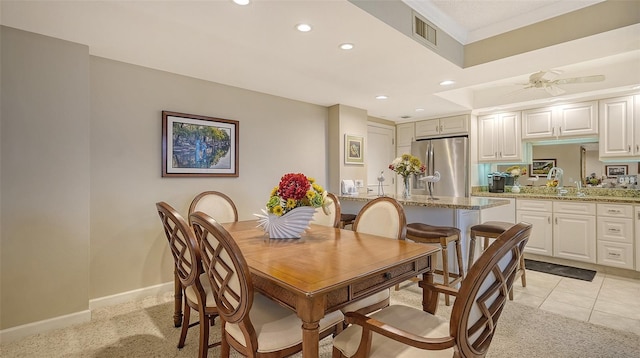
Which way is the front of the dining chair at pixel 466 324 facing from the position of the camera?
facing away from the viewer and to the left of the viewer

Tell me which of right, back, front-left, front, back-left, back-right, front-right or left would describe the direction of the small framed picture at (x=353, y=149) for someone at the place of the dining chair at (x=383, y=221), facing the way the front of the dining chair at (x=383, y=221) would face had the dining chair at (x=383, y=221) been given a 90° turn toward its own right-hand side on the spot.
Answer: front-right

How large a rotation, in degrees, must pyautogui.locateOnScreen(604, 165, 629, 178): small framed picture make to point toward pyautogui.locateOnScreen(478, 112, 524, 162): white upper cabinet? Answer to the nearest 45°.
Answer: approximately 90° to its right

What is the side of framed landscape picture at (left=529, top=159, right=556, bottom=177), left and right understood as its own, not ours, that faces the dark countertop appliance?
right

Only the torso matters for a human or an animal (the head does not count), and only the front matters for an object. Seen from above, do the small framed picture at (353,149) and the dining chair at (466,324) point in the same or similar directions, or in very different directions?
very different directions

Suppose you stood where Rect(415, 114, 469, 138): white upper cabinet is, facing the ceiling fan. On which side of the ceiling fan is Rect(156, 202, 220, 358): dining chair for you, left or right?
right

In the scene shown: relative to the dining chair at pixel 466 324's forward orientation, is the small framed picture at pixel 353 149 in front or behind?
in front

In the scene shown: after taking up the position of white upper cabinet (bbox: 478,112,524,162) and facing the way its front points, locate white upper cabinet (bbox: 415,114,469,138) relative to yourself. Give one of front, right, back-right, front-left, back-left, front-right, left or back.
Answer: right
